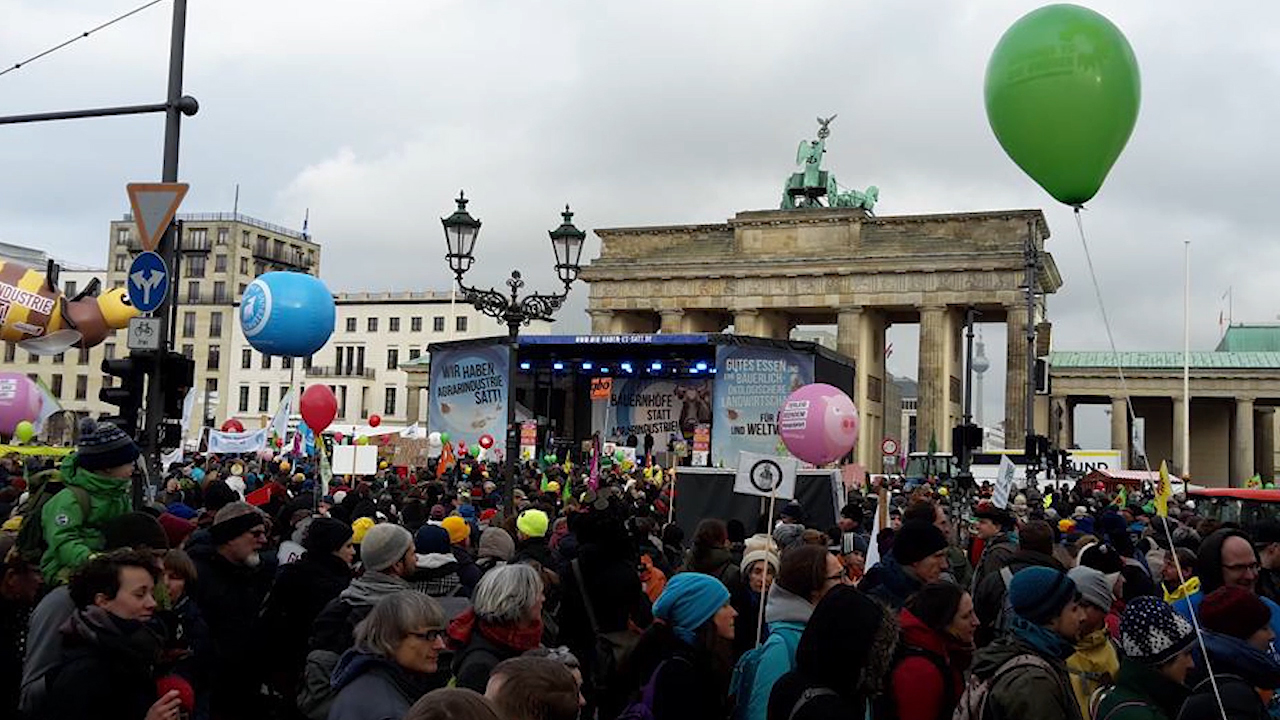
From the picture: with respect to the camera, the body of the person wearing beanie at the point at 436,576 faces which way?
away from the camera

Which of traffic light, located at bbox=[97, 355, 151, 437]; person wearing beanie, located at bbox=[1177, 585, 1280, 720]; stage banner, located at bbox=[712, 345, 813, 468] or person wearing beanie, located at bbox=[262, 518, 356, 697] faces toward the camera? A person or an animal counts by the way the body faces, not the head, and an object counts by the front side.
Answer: the stage banner

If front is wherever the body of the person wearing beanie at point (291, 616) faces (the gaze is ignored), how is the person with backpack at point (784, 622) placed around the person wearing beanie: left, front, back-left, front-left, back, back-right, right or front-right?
front-right

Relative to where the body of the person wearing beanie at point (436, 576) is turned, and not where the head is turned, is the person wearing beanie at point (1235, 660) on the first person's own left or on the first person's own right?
on the first person's own right

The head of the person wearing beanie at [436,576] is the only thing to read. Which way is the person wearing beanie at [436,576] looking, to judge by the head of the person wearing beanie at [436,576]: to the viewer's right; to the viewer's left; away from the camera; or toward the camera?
away from the camera

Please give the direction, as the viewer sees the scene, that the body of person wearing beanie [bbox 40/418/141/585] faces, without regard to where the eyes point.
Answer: to the viewer's right

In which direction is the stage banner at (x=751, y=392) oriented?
toward the camera
